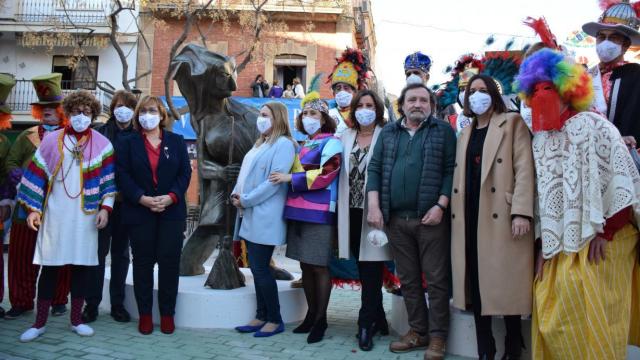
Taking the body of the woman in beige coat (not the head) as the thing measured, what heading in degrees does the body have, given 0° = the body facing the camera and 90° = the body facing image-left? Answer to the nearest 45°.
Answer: approximately 45°

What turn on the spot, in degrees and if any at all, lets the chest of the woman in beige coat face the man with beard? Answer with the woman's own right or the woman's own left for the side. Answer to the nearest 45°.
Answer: approximately 45° to the woman's own right

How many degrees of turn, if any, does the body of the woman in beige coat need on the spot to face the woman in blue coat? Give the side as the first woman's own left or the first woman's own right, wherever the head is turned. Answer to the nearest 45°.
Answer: approximately 45° to the first woman's own right

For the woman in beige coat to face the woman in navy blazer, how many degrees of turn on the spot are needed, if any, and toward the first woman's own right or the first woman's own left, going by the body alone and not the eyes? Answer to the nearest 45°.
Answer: approximately 45° to the first woman's own right

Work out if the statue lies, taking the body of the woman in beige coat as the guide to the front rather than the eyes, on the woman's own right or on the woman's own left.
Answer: on the woman's own right

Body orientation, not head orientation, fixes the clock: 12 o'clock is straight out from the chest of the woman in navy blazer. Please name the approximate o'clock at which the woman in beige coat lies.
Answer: The woman in beige coat is roughly at 10 o'clock from the woman in navy blazer.

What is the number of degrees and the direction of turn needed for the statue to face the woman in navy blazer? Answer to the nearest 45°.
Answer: approximately 90° to its right
